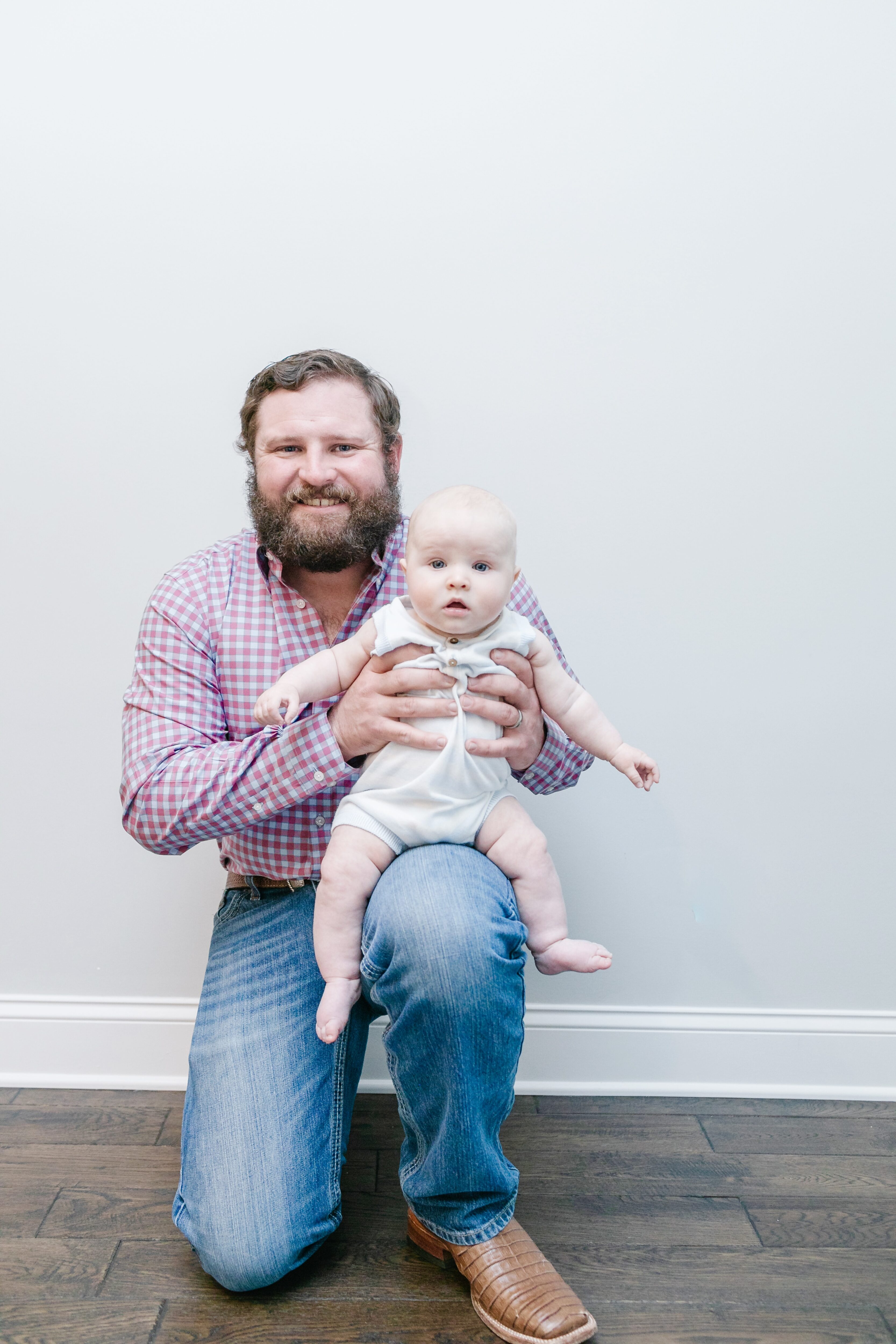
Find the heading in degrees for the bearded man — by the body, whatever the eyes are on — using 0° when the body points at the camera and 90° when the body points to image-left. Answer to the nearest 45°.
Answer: approximately 0°
